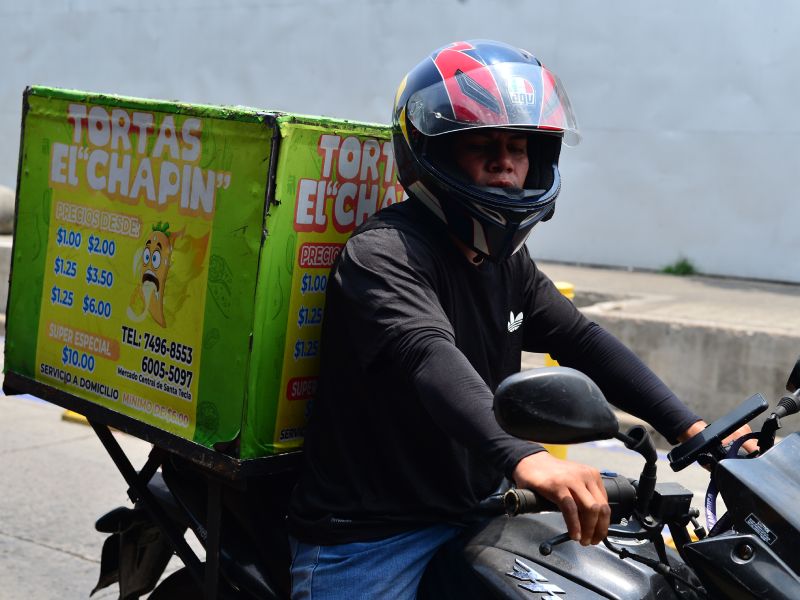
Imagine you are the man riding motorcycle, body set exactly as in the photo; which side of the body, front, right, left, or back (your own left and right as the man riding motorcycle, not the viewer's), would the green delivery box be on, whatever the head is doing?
back

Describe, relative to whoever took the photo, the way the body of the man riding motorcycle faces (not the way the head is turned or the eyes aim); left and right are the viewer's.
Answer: facing the viewer and to the right of the viewer

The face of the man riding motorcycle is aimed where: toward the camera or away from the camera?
toward the camera
